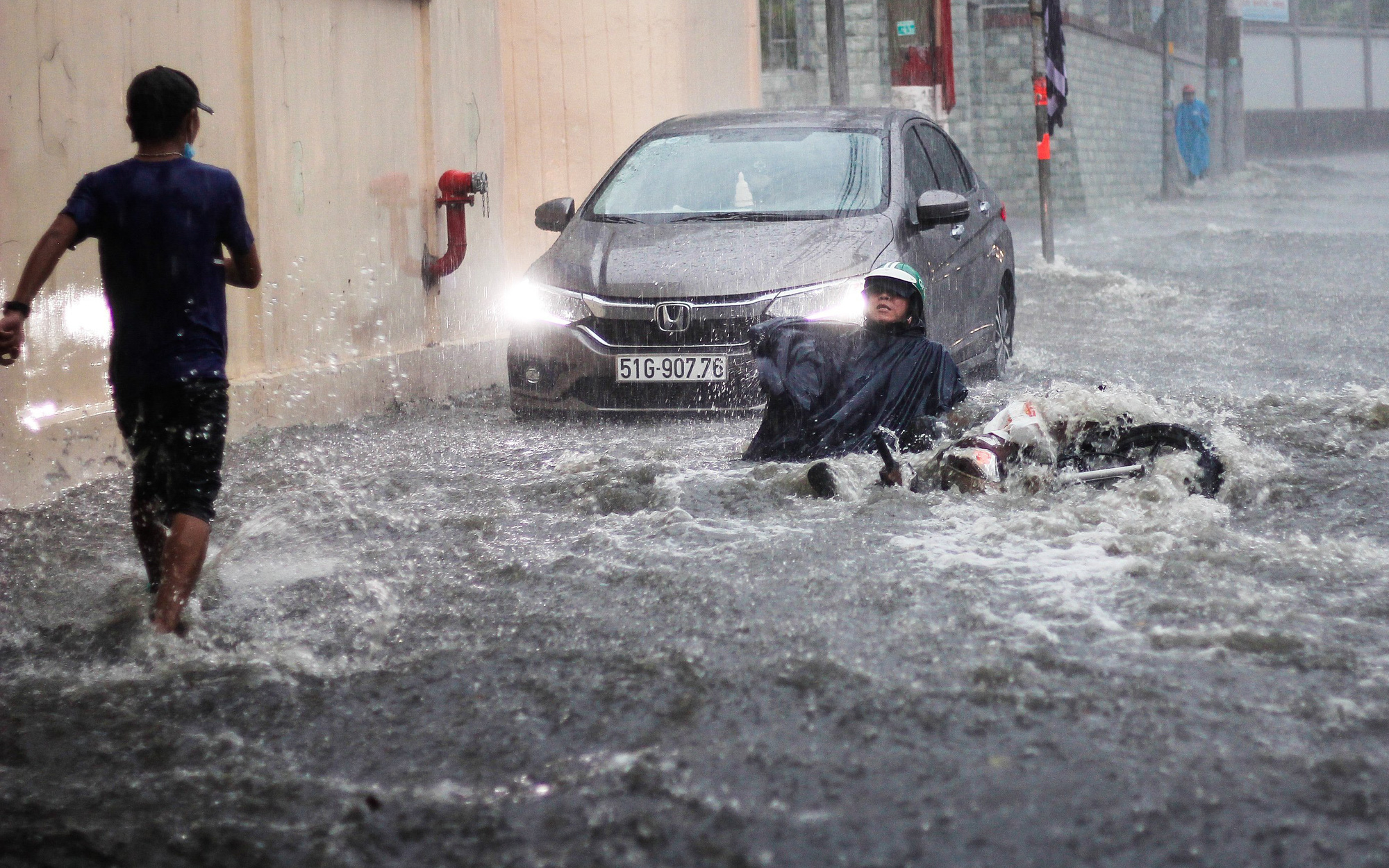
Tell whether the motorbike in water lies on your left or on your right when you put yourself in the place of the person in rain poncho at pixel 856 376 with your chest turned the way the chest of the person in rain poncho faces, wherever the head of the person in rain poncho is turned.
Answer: on your left

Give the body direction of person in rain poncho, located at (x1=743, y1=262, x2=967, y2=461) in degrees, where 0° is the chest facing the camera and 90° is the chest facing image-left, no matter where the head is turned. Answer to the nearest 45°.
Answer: approximately 45°

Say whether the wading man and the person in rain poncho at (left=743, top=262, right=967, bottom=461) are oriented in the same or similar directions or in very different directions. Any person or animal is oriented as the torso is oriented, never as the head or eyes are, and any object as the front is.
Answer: very different directions

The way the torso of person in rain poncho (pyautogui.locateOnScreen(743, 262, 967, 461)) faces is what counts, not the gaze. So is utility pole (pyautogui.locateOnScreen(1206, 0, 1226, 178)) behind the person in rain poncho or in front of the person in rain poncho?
behind

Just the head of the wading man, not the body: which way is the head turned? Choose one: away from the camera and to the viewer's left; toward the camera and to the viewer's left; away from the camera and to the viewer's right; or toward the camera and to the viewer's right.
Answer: away from the camera and to the viewer's right

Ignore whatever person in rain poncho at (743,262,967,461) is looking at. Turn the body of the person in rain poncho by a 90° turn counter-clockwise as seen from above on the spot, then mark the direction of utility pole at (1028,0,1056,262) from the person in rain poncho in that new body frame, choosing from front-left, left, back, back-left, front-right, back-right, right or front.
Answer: back-left

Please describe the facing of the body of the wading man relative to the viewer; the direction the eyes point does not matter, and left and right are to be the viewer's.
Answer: facing away from the viewer and to the right of the viewer
